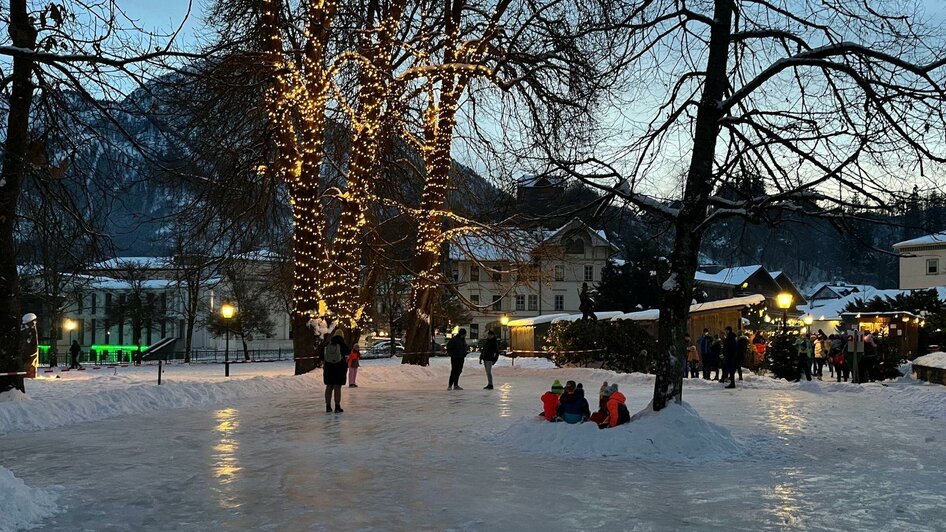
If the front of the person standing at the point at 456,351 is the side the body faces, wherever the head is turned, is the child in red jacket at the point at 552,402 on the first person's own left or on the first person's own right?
on the first person's own right

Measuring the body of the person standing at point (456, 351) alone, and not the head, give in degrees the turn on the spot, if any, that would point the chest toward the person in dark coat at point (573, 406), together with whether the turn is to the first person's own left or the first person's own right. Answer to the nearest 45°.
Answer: approximately 90° to the first person's own right

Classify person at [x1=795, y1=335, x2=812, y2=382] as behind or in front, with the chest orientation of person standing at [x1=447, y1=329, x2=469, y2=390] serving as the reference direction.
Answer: in front

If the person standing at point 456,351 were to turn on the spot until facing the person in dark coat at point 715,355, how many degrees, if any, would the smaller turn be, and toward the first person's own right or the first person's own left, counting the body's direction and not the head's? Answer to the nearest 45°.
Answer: approximately 45° to the first person's own left

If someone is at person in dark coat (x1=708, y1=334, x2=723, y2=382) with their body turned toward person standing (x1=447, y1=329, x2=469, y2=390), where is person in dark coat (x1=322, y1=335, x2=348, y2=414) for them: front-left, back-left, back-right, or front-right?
front-left
